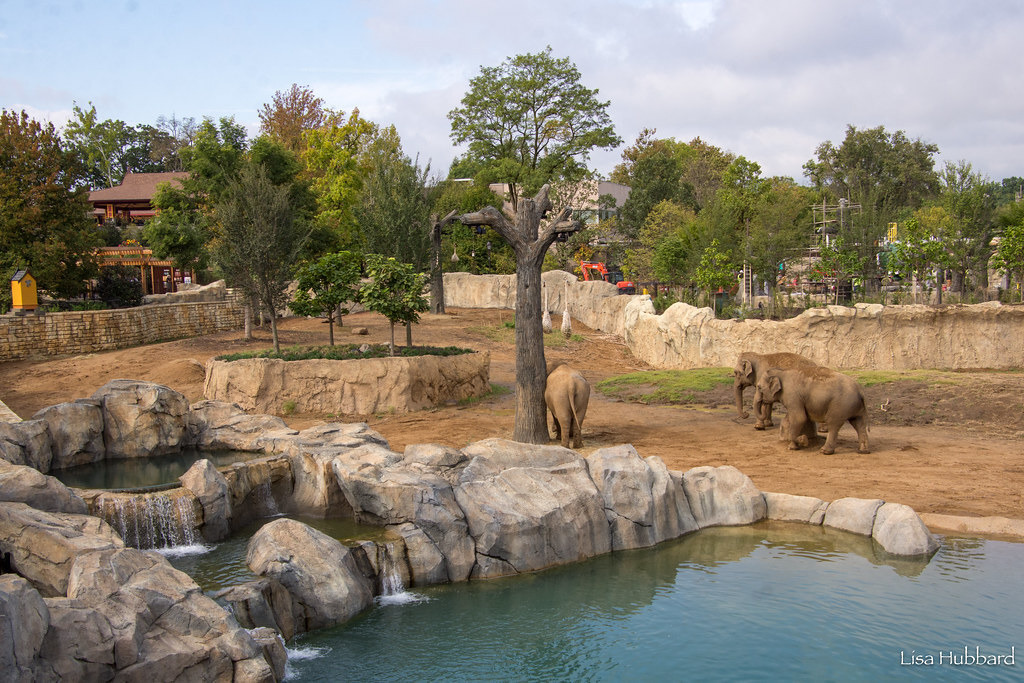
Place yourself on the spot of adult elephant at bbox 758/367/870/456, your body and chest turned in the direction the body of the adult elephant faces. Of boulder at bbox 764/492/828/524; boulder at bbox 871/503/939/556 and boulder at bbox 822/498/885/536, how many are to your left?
3

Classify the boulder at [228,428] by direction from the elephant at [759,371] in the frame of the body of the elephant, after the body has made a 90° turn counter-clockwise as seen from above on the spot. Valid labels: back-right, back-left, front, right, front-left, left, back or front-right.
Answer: front-right

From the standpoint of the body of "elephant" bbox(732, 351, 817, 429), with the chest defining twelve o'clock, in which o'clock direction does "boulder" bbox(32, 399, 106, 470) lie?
The boulder is roughly at 11 o'clock from the elephant.

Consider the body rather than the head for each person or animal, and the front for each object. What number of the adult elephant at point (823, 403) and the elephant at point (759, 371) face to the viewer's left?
2

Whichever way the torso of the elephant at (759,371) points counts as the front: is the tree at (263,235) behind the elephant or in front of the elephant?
in front

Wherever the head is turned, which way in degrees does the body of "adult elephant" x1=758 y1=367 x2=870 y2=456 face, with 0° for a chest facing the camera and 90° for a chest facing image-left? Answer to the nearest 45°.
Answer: approximately 90°

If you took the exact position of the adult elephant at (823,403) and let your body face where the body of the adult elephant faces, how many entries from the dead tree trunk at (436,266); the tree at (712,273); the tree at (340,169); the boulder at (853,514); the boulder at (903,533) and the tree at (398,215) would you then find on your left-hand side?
2

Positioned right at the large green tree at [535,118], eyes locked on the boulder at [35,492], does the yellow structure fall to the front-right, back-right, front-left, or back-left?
front-right

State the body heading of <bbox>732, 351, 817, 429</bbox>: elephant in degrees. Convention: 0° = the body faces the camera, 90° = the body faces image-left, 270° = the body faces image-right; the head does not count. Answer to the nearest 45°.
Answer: approximately 90°

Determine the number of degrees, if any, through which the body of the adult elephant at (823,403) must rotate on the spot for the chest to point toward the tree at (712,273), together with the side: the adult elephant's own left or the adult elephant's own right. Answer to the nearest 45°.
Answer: approximately 90° to the adult elephant's own right

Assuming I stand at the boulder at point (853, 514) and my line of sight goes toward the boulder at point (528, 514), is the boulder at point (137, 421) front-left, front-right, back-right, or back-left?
front-right

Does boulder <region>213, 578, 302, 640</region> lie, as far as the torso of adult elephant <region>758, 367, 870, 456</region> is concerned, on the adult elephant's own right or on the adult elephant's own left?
on the adult elephant's own left

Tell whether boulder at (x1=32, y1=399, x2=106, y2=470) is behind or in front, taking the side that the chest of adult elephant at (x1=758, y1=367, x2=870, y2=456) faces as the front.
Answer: in front

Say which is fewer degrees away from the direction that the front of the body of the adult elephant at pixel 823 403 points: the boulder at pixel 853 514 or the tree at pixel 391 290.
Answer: the tree
